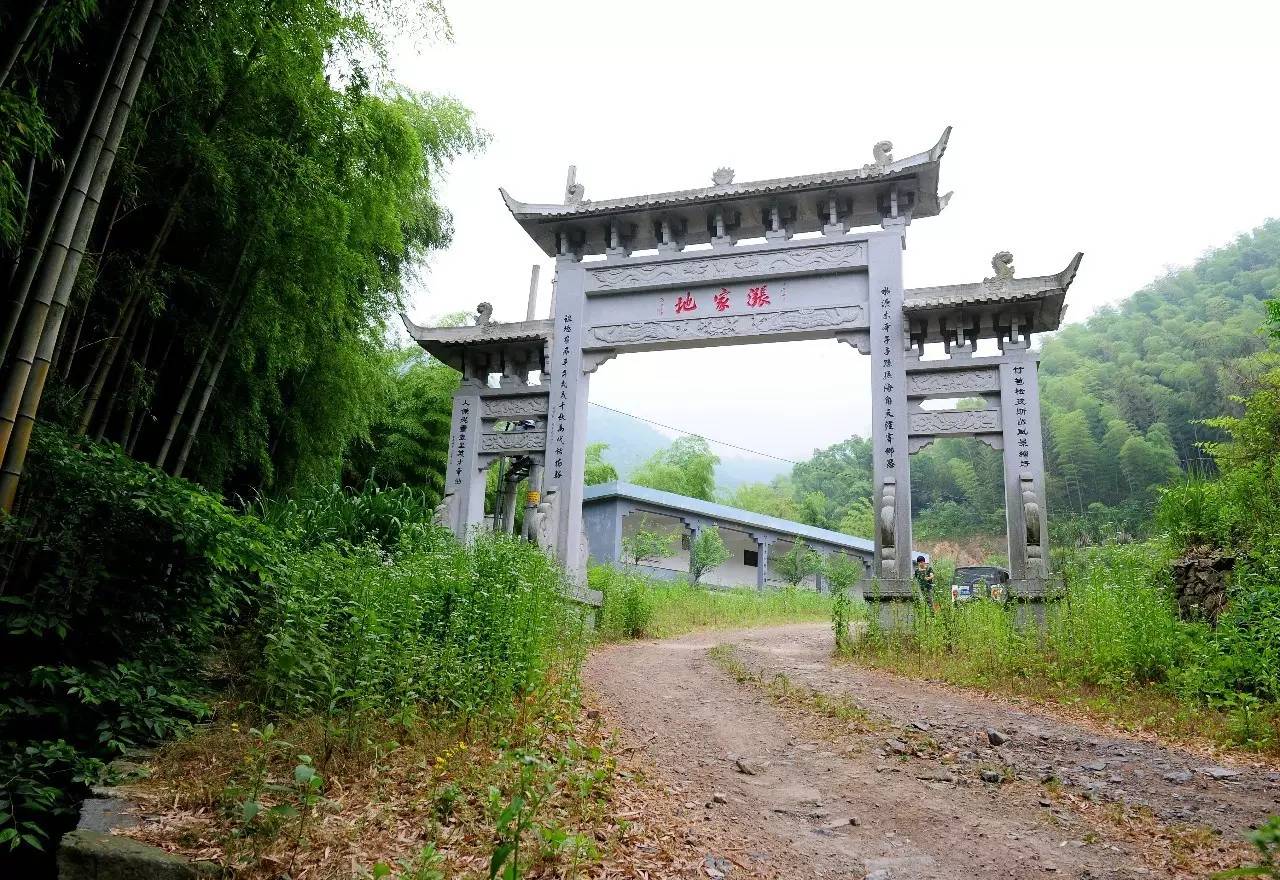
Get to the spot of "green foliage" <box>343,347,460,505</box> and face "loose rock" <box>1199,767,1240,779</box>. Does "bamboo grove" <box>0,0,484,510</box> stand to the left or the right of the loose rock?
right

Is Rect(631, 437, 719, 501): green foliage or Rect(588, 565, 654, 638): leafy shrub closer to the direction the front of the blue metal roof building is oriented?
the leafy shrub

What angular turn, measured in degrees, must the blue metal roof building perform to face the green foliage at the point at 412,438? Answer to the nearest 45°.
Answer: approximately 45° to its right

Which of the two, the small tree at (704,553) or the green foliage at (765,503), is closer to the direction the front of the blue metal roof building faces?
the small tree

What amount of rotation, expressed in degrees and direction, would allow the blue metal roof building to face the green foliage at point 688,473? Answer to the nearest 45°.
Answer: approximately 135° to its left

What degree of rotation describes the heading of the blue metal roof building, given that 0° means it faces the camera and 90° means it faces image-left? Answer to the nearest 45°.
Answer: approximately 315°

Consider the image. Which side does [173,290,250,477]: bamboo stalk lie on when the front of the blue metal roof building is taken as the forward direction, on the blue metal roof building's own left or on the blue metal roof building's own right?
on the blue metal roof building's own right

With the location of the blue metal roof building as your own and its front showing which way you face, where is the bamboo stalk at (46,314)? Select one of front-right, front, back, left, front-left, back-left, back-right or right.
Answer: front-right

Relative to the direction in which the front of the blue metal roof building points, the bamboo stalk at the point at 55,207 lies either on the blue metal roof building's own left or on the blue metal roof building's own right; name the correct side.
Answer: on the blue metal roof building's own right
